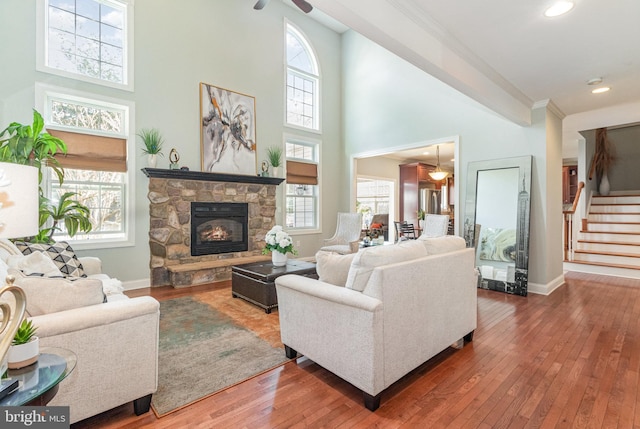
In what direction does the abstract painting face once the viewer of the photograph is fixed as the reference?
facing the viewer and to the right of the viewer

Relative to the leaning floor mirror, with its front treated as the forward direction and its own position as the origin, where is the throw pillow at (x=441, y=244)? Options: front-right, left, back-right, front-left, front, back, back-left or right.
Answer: front-left

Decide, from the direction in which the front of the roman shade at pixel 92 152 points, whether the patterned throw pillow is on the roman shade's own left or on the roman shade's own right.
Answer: on the roman shade's own right

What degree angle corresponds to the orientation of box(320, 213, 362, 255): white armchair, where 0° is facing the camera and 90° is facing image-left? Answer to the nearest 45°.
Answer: approximately 45°

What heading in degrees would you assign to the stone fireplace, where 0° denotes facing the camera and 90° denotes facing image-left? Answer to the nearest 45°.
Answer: approximately 315°

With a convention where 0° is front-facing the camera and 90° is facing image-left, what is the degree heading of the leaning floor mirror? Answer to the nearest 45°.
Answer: approximately 45°

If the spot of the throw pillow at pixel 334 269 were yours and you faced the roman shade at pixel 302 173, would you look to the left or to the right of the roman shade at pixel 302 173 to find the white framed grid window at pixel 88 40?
left

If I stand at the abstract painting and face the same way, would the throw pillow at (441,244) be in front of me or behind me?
in front

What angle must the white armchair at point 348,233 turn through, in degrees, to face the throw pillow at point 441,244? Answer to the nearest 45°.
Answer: approximately 45° to its left

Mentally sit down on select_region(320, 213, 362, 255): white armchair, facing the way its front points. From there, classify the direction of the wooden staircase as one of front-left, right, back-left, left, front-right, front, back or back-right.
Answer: back-left

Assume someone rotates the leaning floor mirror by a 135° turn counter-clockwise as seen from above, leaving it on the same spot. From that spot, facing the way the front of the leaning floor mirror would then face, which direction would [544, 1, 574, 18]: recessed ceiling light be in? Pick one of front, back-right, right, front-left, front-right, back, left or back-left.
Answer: right

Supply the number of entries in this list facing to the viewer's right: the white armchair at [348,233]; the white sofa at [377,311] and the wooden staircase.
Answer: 0

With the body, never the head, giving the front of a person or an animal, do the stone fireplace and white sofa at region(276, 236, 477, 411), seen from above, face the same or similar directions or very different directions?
very different directions

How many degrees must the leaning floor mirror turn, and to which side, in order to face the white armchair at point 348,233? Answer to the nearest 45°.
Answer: approximately 45° to its right

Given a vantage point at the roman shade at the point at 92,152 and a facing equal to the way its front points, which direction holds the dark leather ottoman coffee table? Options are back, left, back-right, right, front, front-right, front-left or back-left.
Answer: front

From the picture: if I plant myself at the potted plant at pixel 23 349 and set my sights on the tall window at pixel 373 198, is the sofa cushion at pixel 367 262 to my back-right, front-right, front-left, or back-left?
front-right

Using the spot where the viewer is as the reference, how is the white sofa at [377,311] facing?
facing away from the viewer and to the left of the viewer

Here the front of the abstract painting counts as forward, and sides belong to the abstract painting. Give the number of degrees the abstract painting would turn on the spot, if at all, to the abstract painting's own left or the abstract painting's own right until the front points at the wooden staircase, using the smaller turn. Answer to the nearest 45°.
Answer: approximately 45° to the abstract painting's own left

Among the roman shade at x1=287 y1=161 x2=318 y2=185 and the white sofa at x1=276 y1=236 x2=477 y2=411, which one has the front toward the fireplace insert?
the white sofa
